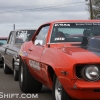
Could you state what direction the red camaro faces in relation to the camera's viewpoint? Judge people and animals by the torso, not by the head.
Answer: facing the viewer and to the right of the viewer
